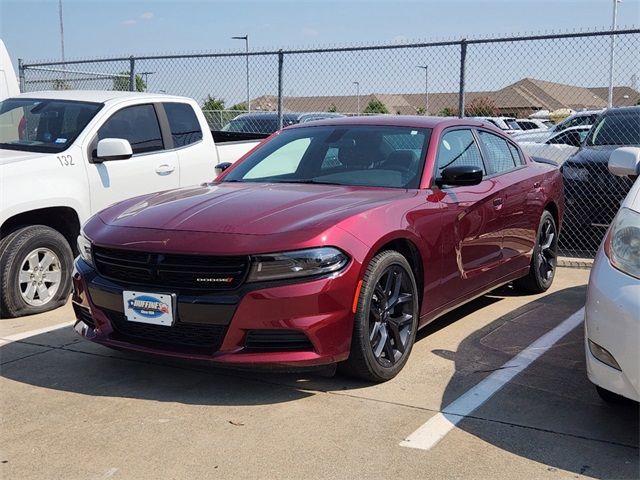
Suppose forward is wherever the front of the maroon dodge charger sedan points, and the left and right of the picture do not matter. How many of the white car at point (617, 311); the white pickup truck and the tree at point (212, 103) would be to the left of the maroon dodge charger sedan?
1

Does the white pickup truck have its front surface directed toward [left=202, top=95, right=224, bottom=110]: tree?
no

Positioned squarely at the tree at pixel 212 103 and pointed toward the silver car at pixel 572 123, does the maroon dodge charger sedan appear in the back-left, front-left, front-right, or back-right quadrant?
front-right

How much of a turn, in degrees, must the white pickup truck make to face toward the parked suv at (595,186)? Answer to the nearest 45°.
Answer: approximately 135° to its left

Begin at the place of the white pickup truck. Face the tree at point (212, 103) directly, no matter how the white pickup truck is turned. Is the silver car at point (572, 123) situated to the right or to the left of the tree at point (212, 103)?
right

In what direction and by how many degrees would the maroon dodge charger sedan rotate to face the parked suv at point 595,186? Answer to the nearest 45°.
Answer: approximately 180°

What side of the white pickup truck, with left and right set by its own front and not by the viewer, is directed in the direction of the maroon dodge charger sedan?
left

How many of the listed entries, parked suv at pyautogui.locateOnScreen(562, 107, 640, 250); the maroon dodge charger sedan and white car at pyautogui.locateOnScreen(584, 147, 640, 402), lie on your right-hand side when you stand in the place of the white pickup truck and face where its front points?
0

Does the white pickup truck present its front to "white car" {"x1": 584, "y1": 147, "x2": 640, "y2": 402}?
no

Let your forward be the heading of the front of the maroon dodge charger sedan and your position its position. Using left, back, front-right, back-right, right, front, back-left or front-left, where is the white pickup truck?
right

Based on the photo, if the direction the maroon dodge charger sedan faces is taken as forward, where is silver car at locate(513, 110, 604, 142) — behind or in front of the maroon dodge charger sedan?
behind

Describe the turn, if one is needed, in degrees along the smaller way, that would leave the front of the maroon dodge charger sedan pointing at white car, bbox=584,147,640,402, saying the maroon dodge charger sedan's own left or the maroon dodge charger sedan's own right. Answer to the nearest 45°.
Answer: approximately 90° to the maroon dodge charger sedan's own left

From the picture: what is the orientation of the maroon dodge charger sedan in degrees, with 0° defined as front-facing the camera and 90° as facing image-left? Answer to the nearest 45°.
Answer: approximately 45°

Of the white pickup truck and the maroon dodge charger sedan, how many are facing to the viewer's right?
0

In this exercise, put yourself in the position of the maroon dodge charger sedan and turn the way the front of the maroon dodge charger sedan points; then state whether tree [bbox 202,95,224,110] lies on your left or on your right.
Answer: on your right
